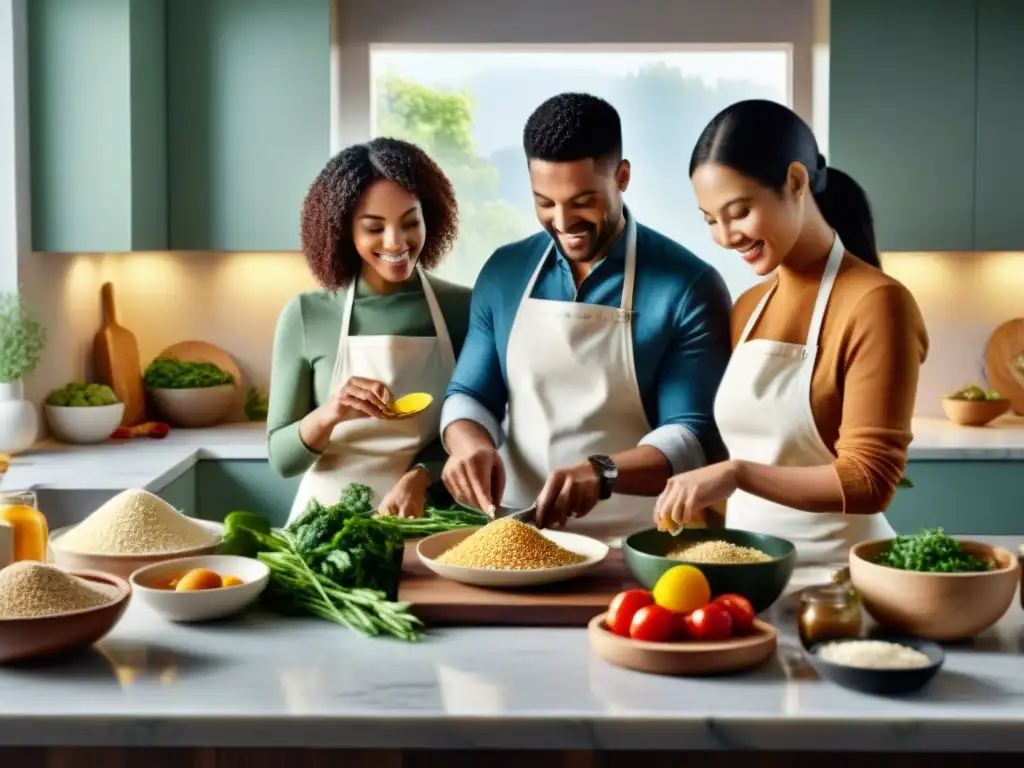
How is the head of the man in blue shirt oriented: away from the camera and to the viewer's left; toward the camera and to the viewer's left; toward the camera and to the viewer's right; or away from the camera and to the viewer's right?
toward the camera and to the viewer's left

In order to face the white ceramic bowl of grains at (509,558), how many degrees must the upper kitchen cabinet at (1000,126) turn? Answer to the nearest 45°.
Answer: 0° — it already faces it

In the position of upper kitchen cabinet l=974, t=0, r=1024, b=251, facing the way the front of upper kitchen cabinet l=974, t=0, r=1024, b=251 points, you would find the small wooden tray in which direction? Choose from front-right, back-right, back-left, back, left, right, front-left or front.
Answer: front

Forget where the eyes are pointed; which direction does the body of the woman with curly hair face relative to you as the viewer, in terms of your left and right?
facing the viewer and to the right of the viewer

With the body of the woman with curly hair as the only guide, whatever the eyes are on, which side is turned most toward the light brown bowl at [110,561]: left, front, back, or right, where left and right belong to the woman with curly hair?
right

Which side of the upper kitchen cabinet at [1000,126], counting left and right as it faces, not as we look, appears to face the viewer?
front

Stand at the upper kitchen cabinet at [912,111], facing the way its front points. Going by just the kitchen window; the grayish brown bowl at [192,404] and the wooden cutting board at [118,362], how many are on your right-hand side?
3

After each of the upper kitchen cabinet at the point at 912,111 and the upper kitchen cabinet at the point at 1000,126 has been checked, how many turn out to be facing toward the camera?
2

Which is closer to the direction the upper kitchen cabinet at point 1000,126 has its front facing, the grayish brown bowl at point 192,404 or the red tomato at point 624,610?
the red tomato

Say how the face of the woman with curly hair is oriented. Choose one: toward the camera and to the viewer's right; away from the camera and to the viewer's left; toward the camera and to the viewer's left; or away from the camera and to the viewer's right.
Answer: toward the camera and to the viewer's right

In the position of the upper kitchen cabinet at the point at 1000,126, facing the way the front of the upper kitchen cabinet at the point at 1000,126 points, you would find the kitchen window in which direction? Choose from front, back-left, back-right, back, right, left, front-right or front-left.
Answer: right

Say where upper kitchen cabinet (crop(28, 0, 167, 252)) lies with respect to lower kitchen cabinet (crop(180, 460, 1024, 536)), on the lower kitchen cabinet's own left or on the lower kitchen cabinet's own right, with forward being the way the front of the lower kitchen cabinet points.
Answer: on the lower kitchen cabinet's own right

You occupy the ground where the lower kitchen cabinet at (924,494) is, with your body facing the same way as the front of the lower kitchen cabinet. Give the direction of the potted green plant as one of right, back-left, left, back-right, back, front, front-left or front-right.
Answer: right

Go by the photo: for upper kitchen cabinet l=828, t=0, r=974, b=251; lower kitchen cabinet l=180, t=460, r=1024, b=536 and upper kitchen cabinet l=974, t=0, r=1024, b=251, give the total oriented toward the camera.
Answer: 3
